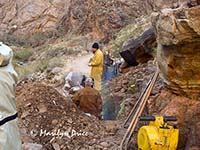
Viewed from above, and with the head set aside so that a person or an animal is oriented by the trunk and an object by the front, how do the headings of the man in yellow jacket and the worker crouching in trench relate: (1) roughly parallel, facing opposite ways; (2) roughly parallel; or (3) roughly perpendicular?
roughly perpendicular

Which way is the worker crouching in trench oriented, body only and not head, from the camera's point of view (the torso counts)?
away from the camera

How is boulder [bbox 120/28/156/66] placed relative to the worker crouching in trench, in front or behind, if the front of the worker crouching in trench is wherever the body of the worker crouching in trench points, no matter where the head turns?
in front

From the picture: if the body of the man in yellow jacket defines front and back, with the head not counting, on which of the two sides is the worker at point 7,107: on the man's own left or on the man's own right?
on the man's own left

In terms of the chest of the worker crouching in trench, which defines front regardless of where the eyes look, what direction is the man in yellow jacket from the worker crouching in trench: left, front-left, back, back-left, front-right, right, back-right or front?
front

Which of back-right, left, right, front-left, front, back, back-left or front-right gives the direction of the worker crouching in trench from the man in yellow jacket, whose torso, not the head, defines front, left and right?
left

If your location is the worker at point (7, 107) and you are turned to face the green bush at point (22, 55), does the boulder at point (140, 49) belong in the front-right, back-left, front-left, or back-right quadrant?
front-right

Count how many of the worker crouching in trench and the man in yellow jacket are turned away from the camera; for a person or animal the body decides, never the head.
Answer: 1

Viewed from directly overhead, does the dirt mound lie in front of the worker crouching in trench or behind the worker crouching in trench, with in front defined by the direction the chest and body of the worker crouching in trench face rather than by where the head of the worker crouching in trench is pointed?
behind

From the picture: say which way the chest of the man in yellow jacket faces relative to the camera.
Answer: to the viewer's left

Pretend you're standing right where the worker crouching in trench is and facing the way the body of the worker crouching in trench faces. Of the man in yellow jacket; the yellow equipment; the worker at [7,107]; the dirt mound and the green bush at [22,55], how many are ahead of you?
2

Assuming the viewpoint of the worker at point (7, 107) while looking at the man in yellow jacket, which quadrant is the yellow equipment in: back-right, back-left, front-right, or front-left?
front-right

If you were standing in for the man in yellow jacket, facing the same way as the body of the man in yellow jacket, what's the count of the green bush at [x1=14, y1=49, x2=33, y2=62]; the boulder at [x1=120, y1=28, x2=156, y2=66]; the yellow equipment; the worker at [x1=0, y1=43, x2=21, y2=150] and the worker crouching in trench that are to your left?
3

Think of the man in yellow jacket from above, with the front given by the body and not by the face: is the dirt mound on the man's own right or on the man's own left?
on the man's own left

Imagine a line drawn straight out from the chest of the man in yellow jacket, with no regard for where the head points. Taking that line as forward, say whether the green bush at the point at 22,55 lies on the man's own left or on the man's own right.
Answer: on the man's own right

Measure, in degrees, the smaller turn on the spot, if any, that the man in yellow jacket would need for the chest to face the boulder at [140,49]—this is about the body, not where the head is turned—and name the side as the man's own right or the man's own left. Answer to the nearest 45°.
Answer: approximately 135° to the man's own right

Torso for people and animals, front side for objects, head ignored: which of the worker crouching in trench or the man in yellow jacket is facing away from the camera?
the worker crouching in trench

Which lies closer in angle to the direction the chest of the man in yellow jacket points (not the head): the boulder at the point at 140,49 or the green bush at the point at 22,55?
the green bush
